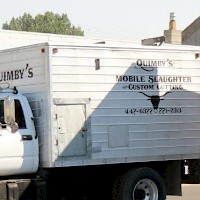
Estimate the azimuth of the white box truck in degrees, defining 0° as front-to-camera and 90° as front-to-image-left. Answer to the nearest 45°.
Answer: approximately 45°
